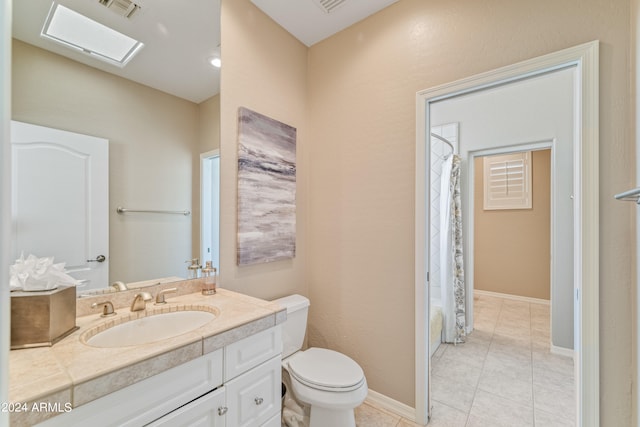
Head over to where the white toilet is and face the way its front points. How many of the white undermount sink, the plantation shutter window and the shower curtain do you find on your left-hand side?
2

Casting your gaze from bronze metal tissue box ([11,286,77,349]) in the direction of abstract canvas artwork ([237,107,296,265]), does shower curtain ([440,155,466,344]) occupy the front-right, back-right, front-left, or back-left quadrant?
front-right

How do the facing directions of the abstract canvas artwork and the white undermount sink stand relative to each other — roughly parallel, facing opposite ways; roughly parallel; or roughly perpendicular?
roughly parallel

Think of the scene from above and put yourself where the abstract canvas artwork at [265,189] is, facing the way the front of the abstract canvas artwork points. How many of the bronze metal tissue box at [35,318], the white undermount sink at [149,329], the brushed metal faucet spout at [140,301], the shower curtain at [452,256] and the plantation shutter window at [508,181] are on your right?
3

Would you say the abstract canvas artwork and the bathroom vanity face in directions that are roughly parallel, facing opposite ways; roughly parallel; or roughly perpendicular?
roughly parallel

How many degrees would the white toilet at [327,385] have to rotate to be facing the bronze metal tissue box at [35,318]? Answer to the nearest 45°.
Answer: approximately 90° to its right

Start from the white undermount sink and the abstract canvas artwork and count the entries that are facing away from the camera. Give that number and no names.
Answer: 0

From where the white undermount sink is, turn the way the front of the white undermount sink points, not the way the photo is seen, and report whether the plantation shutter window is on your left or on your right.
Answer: on your left

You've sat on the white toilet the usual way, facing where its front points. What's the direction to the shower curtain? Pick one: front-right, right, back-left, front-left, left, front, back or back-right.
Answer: left

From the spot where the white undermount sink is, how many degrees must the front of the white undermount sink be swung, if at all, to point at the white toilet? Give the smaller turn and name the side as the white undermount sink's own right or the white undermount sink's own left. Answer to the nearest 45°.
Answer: approximately 45° to the white undermount sink's own left

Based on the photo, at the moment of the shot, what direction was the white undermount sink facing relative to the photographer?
facing the viewer and to the right of the viewer
